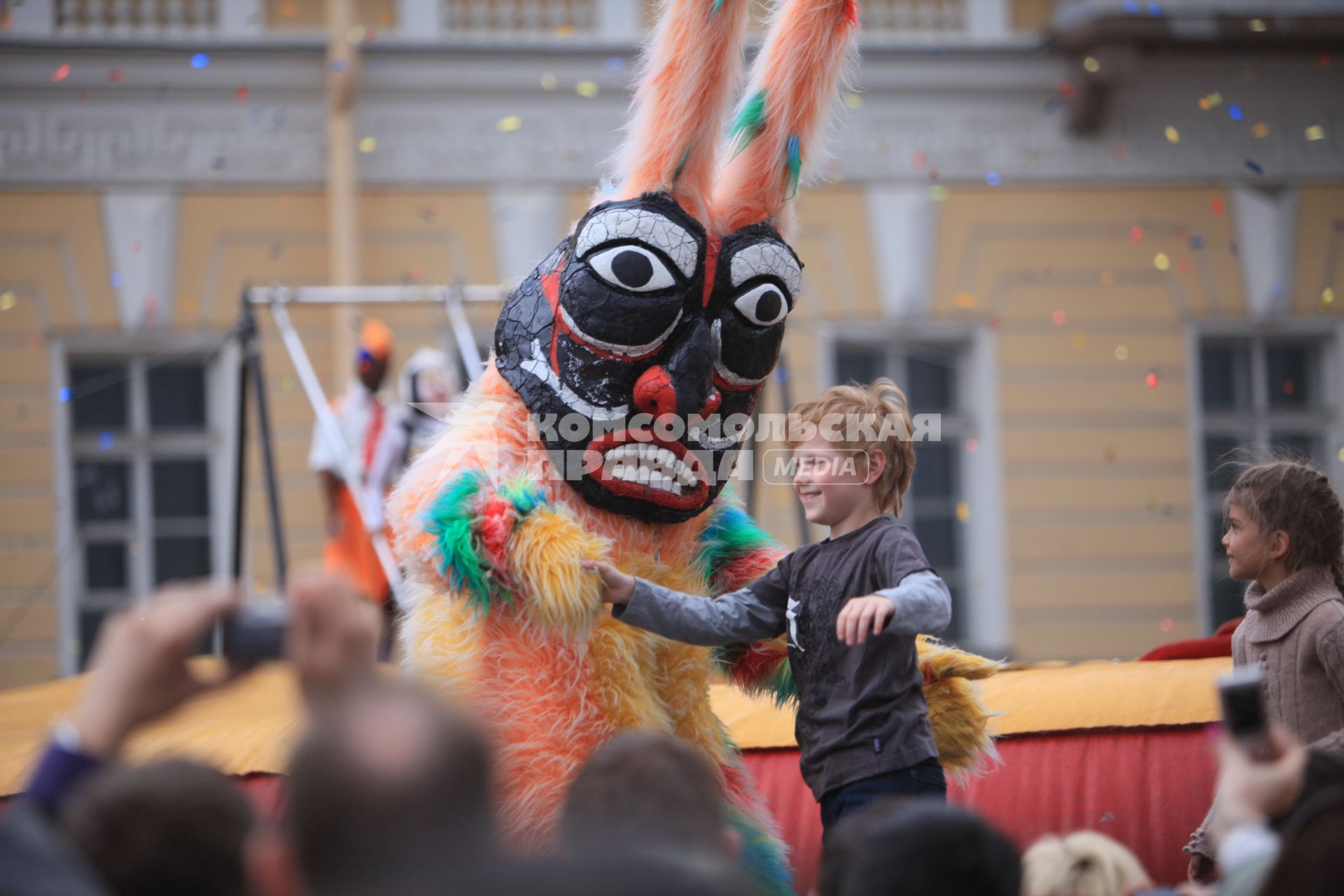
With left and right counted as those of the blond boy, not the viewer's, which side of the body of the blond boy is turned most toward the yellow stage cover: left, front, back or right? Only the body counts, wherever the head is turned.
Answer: back

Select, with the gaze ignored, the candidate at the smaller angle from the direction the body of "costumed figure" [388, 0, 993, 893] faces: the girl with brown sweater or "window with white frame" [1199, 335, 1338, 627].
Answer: the girl with brown sweater

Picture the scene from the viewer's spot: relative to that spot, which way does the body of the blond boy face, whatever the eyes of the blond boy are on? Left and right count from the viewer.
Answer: facing the viewer and to the left of the viewer

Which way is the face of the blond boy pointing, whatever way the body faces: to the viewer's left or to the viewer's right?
to the viewer's left

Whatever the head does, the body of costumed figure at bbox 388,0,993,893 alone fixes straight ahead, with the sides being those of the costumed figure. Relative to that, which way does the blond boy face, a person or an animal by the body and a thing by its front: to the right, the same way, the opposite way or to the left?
to the right

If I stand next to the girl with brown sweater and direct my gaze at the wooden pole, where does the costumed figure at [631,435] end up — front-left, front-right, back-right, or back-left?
front-left

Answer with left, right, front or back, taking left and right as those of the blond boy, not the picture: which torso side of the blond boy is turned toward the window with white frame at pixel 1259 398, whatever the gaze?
back

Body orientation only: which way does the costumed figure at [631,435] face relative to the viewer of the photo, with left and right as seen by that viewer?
facing the viewer and to the right of the viewer

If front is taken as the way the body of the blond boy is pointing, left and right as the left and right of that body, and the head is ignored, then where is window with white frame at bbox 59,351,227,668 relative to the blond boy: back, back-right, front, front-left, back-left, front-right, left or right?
right

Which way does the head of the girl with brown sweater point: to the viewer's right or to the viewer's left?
to the viewer's left

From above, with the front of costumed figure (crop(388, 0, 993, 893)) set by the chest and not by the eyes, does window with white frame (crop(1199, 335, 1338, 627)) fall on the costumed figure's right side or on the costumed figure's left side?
on the costumed figure's left side
